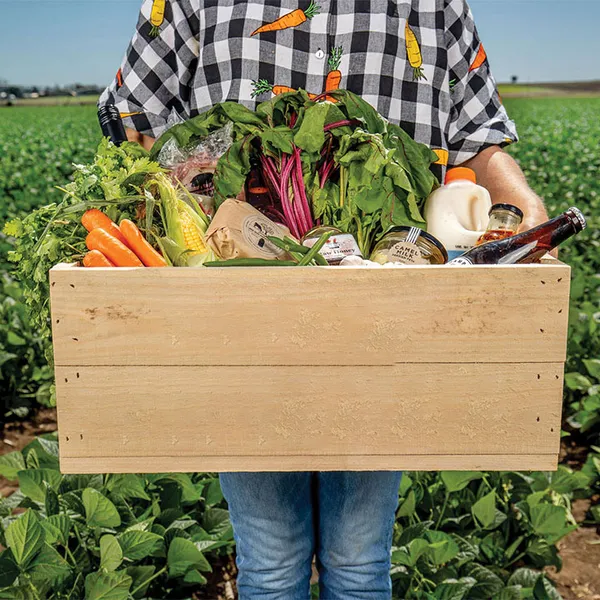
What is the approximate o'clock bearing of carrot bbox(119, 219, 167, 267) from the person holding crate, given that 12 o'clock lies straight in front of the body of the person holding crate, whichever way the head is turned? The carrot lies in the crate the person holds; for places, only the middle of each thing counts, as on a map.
The carrot is roughly at 1 o'clock from the person holding crate.

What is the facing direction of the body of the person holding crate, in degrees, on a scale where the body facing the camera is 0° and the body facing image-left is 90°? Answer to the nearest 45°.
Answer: approximately 0°
